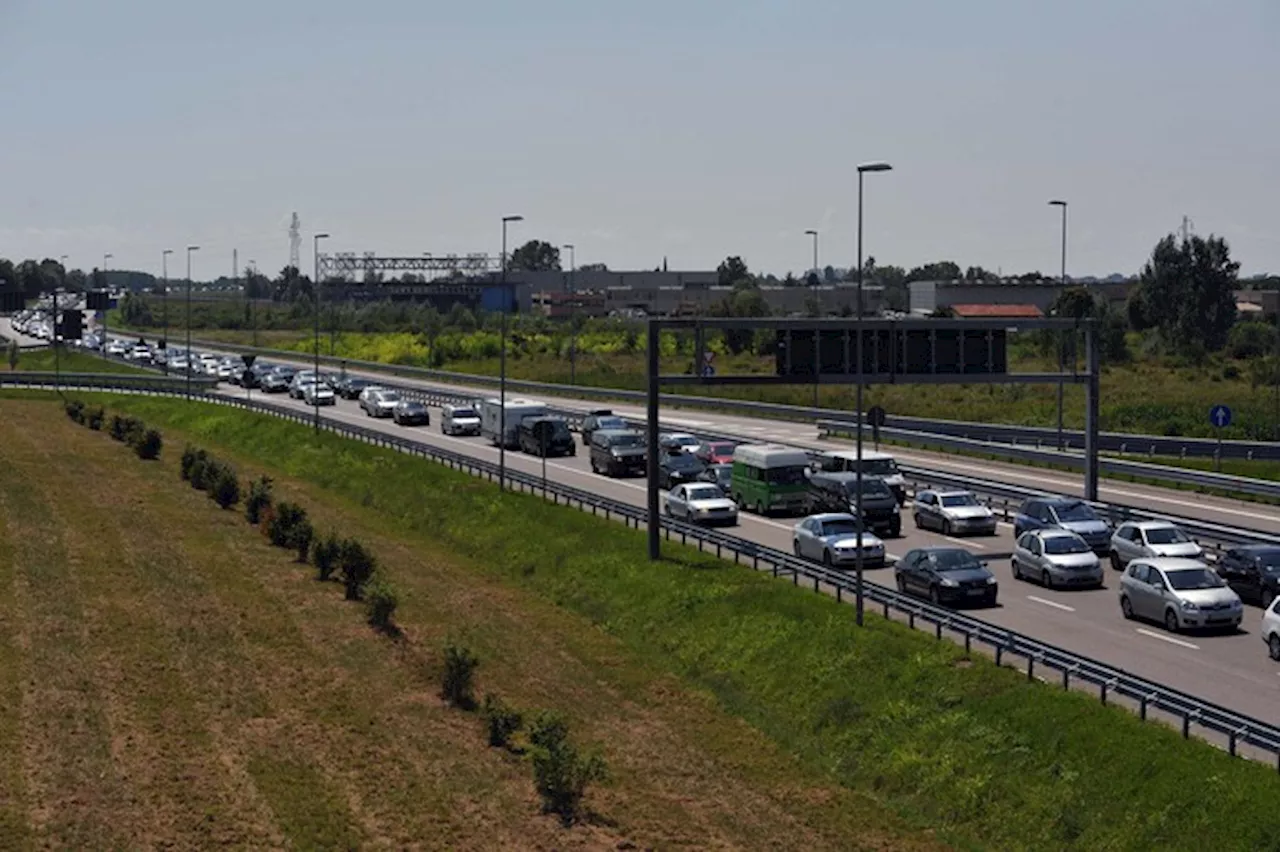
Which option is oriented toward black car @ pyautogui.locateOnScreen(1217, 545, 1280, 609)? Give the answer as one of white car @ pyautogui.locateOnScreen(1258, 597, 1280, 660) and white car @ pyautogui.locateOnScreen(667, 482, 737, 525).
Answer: white car @ pyautogui.locateOnScreen(667, 482, 737, 525)

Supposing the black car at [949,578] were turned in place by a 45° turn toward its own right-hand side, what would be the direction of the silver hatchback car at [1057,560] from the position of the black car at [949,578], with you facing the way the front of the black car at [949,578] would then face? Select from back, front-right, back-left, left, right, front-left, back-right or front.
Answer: back-left

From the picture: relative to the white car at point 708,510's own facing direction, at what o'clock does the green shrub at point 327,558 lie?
The green shrub is roughly at 4 o'clock from the white car.

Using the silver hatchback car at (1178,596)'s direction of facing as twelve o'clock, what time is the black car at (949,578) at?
The black car is roughly at 5 o'clock from the silver hatchback car.

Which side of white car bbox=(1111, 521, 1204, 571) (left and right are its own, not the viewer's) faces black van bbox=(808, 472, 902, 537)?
back

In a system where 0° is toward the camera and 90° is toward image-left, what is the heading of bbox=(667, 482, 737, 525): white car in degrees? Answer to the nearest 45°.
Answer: approximately 315°

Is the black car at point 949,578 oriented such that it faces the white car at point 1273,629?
yes

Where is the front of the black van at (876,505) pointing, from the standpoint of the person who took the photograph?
facing the viewer and to the right of the viewer

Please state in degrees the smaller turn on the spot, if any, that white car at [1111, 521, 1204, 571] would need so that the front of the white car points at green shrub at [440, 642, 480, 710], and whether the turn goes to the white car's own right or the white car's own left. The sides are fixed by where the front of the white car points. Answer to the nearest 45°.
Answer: approximately 90° to the white car's own right

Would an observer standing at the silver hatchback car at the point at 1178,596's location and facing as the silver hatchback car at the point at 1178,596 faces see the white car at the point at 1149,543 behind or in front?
behind

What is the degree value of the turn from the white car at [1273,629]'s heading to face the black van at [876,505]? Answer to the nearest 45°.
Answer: approximately 180°

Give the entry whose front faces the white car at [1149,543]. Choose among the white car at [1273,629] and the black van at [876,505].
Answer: the black van

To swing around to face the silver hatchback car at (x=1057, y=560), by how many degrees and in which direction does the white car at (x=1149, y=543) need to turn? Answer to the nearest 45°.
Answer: approximately 90° to its right

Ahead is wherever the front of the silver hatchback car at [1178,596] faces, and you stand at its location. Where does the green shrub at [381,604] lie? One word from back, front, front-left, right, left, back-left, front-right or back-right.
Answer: back-right

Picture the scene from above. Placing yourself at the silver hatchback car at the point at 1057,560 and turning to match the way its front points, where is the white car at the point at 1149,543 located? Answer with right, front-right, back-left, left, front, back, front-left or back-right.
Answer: left

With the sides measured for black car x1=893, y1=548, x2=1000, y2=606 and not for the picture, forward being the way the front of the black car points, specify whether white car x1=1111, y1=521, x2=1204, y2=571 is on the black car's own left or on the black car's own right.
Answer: on the black car's own left
